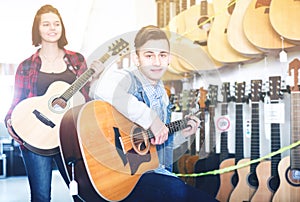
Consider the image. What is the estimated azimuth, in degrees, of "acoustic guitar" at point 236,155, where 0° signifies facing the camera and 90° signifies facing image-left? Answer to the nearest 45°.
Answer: approximately 0°
